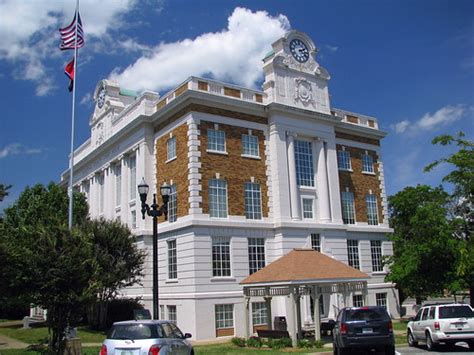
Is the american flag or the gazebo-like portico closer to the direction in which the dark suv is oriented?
the gazebo-like portico

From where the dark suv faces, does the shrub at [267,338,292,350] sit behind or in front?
in front

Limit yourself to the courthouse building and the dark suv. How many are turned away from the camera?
1

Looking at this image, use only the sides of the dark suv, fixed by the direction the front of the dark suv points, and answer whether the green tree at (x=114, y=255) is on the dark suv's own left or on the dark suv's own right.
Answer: on the dark suv's own left

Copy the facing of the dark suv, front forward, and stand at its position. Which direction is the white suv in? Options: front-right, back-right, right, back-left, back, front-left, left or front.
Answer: front-right

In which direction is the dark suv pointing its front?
away from the camera

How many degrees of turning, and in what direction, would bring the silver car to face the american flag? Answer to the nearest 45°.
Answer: approximately 45° to its left

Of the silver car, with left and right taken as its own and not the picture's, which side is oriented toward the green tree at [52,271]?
left

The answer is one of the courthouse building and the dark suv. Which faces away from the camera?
the dark suv

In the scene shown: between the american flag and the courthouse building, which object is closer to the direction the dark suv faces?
the courthouse building
